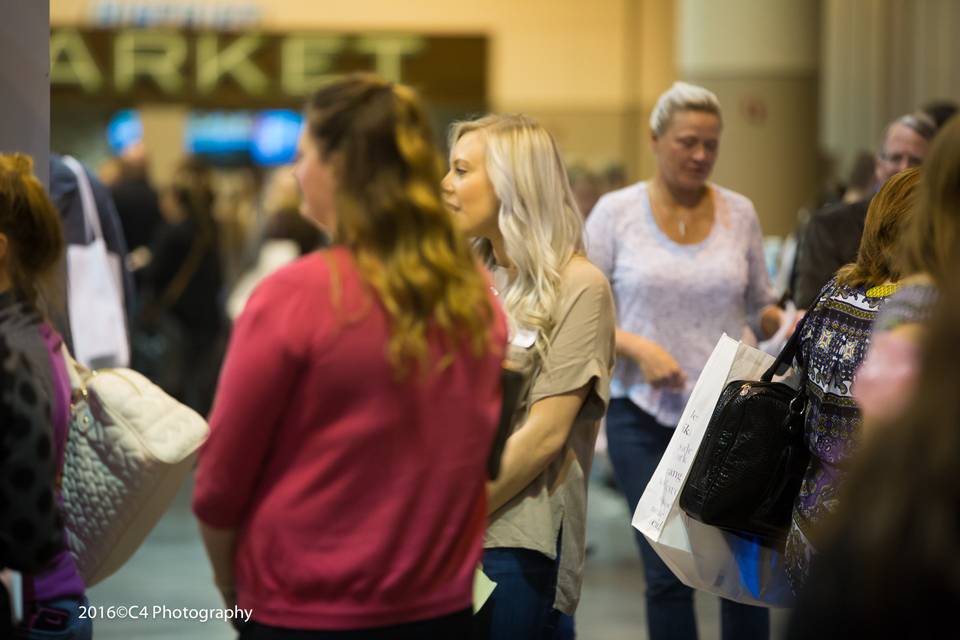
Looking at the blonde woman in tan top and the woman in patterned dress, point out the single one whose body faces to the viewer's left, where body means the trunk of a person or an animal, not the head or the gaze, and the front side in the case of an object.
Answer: the blonde woman in tan top

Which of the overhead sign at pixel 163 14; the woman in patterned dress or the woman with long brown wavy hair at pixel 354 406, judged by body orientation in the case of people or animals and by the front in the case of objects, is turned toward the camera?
the overhead sign

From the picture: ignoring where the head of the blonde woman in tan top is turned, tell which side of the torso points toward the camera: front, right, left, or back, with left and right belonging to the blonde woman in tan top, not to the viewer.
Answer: left

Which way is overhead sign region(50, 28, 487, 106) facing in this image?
toward the camera

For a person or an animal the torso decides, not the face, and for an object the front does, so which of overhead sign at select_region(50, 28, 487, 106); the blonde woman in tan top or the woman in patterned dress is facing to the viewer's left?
the blonde woman in tan top

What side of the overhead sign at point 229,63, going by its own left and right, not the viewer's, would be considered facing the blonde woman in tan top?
front

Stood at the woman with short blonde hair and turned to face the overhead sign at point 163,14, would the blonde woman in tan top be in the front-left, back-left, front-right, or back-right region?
back-left

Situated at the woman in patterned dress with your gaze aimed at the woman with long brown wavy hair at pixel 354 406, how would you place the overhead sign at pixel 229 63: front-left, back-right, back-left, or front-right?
back-right

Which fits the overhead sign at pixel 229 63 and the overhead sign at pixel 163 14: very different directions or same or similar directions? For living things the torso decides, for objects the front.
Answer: same or similar directions

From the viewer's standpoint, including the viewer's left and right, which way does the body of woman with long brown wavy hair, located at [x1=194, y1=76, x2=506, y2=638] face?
facing away from the viewer and to the left of the viewer

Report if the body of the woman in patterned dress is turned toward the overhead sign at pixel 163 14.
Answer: no

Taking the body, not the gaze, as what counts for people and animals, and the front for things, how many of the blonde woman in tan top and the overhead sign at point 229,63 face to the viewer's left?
1

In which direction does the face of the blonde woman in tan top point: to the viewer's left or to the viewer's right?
to the viewer's left

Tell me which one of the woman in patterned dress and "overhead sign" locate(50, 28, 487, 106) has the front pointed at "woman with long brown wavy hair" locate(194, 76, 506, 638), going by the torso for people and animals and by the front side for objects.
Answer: the overhead sign

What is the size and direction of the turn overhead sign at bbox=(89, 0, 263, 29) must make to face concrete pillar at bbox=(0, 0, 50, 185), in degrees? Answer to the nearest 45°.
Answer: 0° — it already faces it

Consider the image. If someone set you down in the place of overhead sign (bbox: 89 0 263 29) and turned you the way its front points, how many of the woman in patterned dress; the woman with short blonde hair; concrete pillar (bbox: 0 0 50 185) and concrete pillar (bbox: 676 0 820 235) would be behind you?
0

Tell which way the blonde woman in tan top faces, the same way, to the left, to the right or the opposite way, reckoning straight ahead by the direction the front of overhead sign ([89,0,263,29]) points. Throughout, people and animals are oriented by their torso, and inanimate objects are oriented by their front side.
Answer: to the right

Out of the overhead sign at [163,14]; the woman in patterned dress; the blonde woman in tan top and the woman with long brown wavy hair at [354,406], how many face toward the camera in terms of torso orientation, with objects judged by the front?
1

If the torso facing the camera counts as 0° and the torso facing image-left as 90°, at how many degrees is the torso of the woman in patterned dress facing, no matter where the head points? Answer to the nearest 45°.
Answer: approximately 225°
